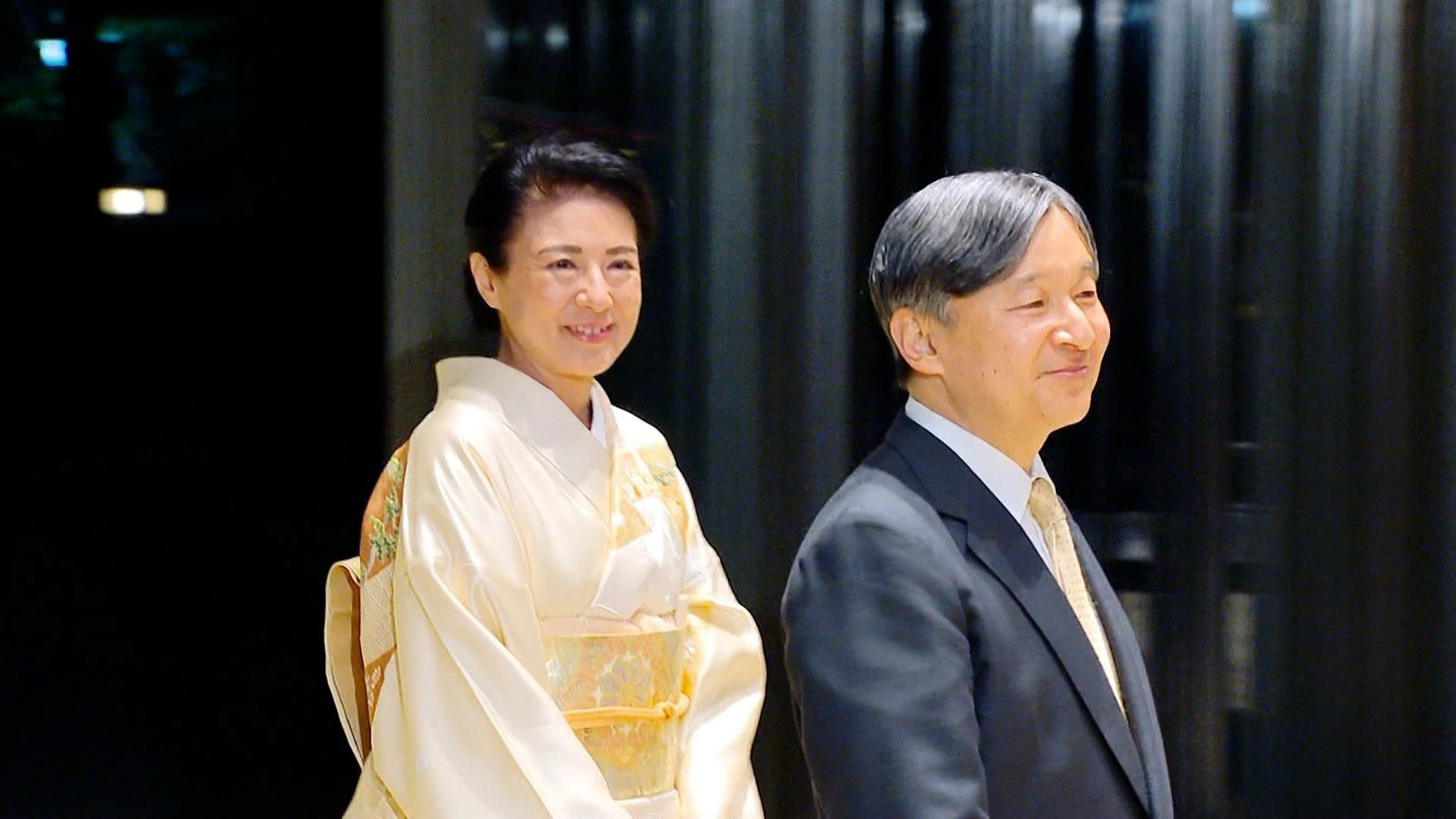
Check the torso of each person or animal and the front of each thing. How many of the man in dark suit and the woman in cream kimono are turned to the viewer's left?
0

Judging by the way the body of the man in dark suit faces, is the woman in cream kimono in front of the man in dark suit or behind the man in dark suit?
behind

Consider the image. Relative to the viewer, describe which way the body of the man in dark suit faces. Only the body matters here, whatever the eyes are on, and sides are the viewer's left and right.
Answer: facing the viewer and to the right of the viewer

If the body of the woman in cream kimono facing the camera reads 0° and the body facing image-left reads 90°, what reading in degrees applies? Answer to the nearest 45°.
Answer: approximately 315°

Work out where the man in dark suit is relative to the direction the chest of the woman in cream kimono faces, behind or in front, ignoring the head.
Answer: in front

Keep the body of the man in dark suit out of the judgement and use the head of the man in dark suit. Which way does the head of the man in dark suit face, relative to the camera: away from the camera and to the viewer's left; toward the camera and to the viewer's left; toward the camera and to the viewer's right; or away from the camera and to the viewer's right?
toward the camera and to the viewer's right

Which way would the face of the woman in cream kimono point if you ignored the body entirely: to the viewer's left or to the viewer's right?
to the viewer's right
